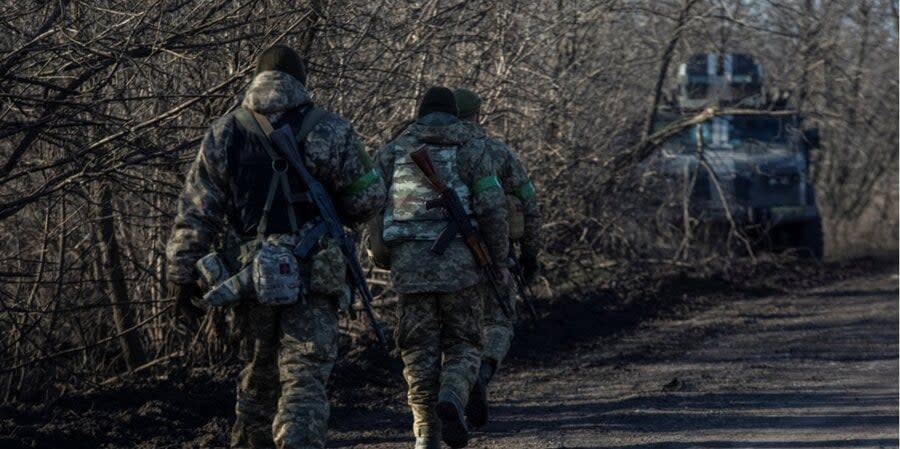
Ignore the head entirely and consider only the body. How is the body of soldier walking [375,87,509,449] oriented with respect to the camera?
away from the camera

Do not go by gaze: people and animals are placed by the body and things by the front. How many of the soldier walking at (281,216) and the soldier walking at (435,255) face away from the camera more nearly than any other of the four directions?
2

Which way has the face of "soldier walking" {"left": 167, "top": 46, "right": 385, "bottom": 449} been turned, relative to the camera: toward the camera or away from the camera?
away from the camera

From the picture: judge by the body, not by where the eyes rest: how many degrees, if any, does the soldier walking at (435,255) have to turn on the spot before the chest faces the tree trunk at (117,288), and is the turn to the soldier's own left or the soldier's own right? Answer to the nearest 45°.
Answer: approximately 45° to the soldier's own left

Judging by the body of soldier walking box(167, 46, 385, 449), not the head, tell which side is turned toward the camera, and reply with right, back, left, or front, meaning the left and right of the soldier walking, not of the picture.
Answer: back
